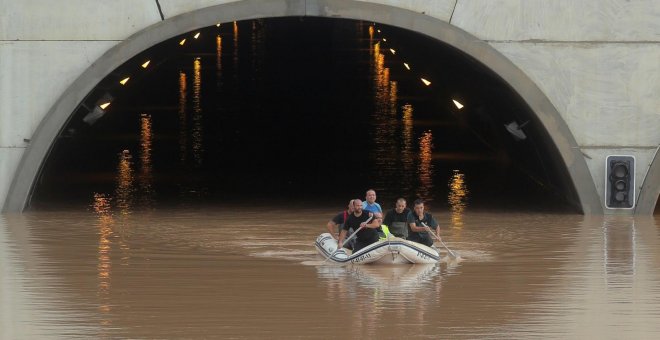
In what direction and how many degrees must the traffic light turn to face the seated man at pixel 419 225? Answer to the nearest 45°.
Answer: approximately 45° to its right

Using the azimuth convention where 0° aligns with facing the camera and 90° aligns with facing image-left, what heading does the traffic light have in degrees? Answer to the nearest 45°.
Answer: approximately 0°

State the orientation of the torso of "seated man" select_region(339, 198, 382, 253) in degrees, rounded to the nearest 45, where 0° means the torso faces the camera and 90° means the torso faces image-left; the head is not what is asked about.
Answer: approximately 315°

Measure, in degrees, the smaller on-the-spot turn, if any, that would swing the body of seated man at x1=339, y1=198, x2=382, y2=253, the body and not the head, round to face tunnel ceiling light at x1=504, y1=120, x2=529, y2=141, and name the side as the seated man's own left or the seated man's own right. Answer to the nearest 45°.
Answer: approximately 180°

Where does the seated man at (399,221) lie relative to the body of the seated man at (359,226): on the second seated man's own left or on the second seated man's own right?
on the second seated man's own left

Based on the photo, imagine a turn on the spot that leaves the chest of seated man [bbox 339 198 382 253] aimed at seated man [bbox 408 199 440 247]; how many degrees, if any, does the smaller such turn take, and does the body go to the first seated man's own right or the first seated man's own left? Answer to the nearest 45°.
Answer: approximately 45° to the first seated man's own left

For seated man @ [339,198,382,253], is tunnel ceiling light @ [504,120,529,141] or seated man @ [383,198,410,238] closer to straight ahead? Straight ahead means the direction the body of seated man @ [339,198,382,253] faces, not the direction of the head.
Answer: the seated man
